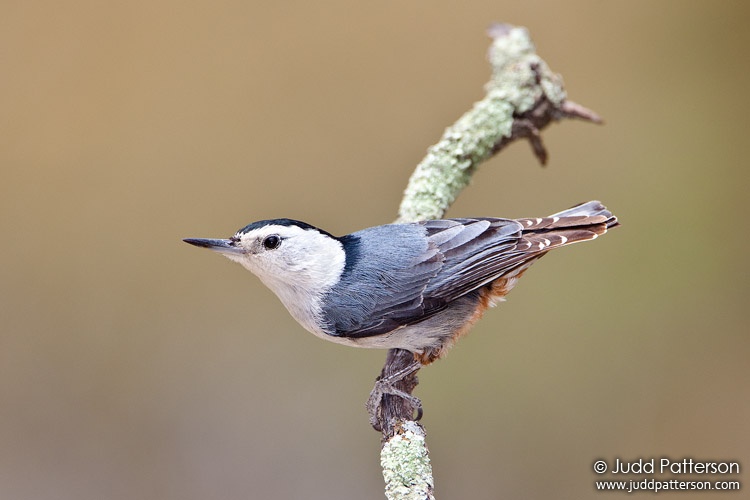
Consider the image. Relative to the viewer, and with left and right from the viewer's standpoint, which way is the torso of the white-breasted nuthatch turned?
facing to the left of the viewer
